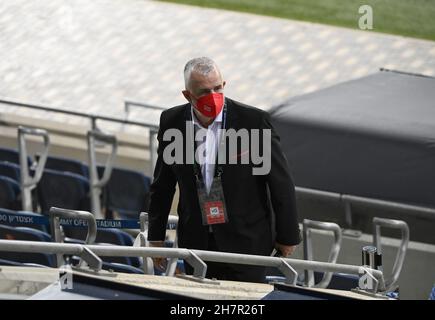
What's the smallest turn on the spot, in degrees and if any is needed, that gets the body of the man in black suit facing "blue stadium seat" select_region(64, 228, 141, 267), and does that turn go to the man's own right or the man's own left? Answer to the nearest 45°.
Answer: approximately 135° to the man's own right

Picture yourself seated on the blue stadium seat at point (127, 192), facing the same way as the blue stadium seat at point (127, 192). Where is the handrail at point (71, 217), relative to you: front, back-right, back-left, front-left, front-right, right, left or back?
back

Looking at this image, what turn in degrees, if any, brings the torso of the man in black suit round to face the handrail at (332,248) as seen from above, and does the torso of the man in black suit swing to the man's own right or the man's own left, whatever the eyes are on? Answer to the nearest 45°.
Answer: approximately 135° to the man's own left

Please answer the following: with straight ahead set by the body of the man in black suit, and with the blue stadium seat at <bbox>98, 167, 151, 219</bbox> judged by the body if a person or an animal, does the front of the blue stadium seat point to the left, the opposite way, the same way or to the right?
the opposite way

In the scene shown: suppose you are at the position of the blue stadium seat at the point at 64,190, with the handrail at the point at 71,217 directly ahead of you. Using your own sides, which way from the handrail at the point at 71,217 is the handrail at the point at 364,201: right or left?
left

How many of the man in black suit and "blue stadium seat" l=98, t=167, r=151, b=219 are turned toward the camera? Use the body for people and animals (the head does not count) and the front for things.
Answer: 1

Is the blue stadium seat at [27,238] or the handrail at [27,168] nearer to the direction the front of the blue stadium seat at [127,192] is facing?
the handrail

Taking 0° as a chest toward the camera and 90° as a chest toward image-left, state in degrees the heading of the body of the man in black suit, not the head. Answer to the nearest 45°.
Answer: approximately 0°

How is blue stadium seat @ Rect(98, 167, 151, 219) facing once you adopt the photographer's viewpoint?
facing away from the viewer
